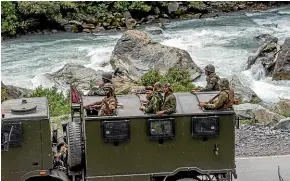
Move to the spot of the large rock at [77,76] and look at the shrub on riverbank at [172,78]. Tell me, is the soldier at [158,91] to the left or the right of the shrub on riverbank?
right

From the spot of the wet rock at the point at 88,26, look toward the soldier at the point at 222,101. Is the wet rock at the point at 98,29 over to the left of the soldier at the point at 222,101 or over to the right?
left

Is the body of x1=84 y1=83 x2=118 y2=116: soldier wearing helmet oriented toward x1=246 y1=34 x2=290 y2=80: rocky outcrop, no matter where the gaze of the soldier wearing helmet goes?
no

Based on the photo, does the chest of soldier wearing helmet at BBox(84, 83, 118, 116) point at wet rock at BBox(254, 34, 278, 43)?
no

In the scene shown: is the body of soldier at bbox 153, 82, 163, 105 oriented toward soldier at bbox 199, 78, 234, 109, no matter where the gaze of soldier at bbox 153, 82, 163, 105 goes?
no
